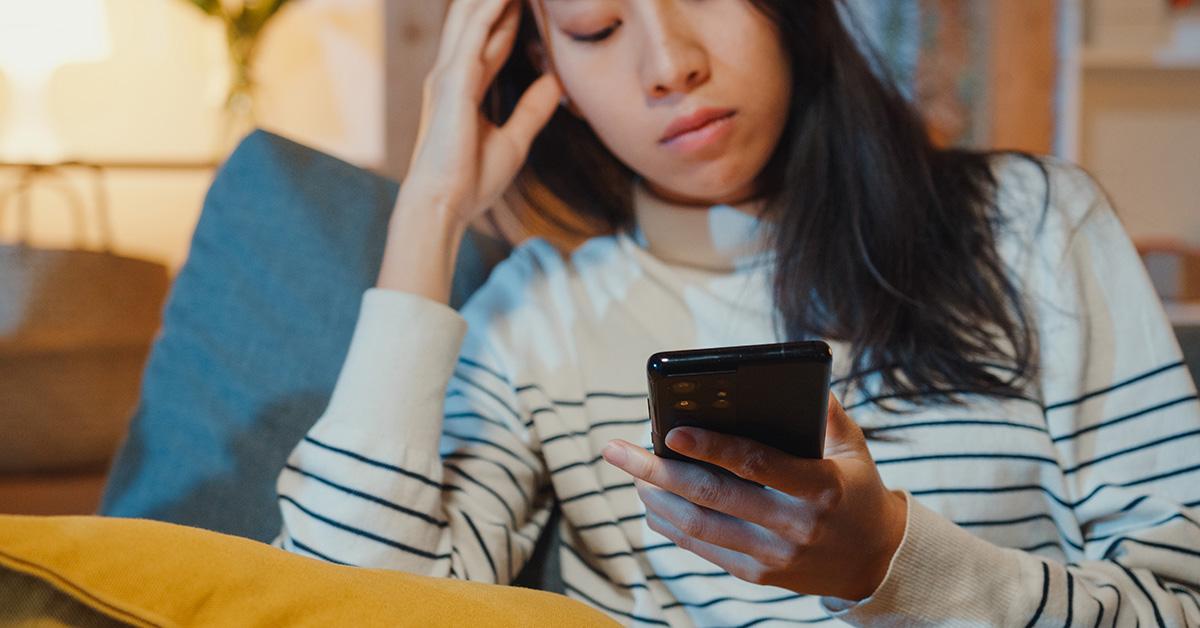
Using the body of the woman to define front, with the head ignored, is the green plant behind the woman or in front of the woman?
behind

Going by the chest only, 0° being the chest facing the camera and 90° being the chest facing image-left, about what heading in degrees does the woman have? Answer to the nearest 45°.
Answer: approximately 0°

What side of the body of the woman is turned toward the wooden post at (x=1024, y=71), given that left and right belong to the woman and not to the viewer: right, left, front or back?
back

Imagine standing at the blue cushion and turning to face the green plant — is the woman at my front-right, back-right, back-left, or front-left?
back-right

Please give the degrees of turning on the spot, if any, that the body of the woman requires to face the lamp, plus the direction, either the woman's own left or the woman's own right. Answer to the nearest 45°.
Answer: approximately 135° to the woman's own right

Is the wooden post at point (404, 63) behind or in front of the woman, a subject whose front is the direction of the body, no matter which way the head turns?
behind

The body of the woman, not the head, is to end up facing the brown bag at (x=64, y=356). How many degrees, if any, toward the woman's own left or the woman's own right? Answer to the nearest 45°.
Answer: approximately 135° to the woman's own right

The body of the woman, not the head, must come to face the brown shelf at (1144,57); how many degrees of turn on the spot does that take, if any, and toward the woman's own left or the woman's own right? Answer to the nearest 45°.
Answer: approximately 135° to the woman's own left
